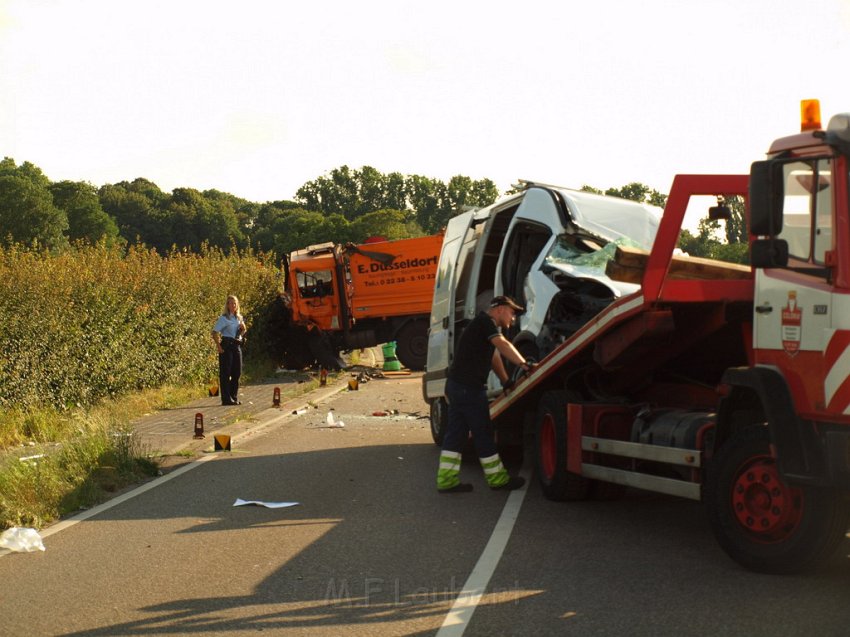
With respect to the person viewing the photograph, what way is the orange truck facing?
facing to the left of the viewer

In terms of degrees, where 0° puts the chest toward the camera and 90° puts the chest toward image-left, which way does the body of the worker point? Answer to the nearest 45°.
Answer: approximately 270°

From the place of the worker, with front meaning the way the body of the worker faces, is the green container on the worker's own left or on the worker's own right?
on the worker's own left

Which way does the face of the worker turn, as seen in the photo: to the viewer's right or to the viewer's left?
to the viewer's right

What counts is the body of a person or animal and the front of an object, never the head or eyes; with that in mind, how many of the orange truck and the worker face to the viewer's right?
1

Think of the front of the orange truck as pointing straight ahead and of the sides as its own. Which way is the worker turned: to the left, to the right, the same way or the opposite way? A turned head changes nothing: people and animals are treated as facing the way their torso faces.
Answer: the opposite way

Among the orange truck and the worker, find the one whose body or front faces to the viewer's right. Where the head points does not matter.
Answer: the worker

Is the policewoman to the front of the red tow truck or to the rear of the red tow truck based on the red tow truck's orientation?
to the rear

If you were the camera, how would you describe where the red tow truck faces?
facing the viewer and to the right of the viewer

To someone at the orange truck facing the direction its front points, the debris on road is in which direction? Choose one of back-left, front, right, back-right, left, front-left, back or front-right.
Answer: left

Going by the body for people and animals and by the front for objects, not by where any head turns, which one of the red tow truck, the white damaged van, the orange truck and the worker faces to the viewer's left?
the orange truck

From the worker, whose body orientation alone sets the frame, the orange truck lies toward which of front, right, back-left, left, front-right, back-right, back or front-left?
left
